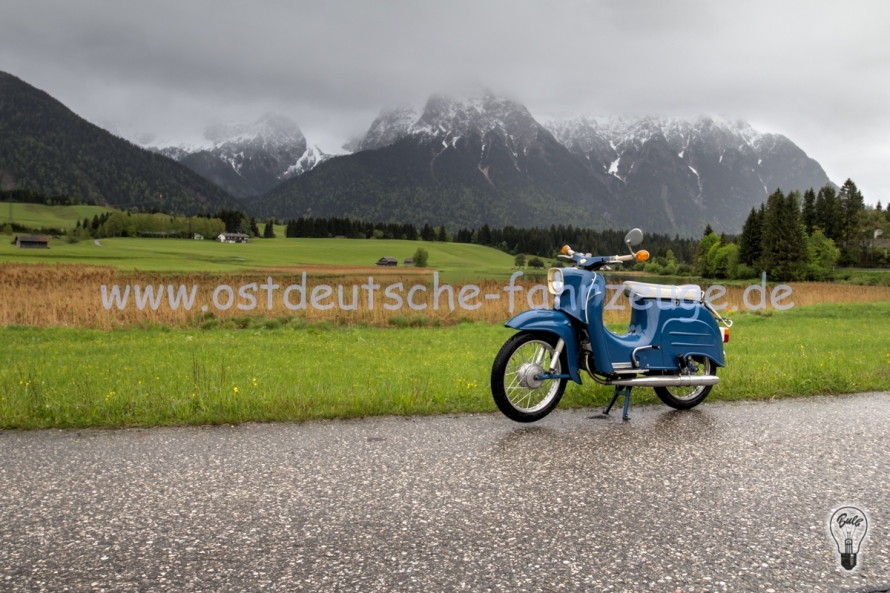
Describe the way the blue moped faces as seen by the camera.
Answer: facing the viewer and to the left of the viewer
